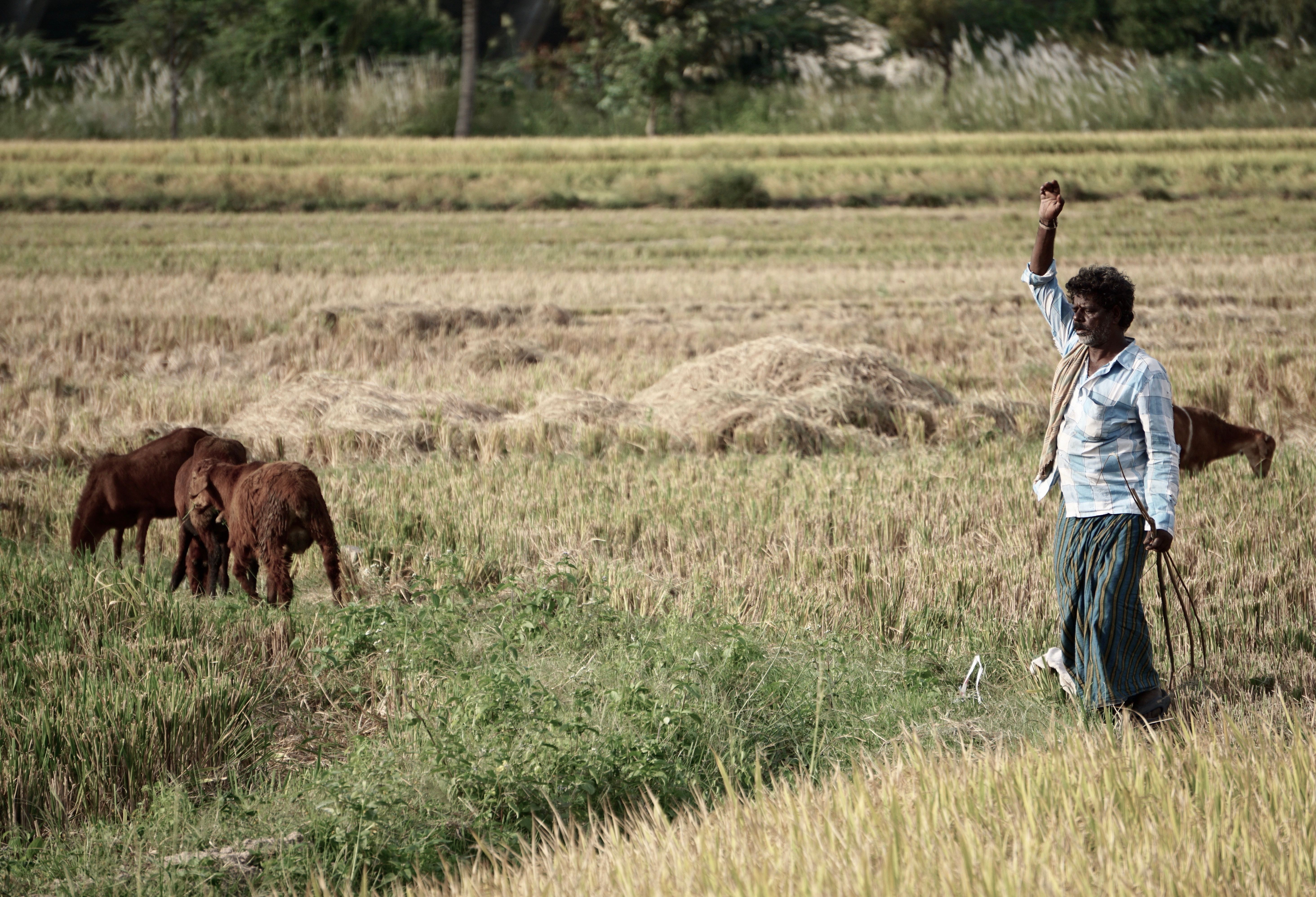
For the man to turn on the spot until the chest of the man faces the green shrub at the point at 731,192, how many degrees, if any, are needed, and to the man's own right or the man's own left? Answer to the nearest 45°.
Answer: approximately 135° to the man's own right

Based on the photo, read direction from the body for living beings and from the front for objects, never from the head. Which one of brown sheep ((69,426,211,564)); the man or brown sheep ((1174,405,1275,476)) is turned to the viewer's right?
brown sheep ((1174,405,1275,476))

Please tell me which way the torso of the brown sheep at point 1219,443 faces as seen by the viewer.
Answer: to the viewer's right

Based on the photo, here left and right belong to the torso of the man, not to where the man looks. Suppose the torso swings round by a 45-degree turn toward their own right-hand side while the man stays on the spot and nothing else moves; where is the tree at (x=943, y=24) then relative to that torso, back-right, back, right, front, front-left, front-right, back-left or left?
right

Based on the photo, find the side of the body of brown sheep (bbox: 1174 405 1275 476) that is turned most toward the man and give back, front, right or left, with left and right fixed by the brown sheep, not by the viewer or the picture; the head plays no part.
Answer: right

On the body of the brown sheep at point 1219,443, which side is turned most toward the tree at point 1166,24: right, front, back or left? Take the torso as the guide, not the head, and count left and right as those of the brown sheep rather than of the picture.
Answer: left

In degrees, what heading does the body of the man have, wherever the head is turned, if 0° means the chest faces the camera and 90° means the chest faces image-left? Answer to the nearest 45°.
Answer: approximately 45°

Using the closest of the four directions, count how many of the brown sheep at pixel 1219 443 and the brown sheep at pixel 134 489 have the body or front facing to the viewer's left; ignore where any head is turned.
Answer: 1

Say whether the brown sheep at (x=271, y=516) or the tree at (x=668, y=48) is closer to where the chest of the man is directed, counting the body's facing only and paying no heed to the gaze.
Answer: the brown sheep

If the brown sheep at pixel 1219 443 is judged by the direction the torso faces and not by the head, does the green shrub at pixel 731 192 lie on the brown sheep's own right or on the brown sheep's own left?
on the brown sheep's own left

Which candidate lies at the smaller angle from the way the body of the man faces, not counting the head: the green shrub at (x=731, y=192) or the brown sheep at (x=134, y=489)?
the brown sheep

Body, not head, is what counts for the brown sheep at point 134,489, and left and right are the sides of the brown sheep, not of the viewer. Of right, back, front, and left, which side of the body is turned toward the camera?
left

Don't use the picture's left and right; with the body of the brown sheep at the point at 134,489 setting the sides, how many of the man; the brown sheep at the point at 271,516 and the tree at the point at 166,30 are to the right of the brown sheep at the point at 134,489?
1
